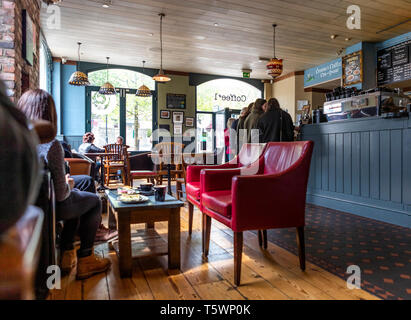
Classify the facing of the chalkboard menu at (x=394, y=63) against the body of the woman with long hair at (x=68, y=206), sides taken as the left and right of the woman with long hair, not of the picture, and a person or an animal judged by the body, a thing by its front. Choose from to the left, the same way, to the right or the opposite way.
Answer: the opposite way

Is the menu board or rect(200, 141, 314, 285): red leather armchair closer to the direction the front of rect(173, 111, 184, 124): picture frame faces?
the red leather armchair

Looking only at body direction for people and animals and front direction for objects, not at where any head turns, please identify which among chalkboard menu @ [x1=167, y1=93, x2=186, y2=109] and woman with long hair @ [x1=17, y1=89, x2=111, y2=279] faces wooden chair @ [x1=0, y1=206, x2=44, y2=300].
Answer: the chalkboard menu

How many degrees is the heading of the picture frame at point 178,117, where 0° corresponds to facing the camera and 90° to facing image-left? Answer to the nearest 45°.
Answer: approximately 0°

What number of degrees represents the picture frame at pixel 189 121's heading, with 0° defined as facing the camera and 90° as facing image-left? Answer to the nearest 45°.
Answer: approximately 0°

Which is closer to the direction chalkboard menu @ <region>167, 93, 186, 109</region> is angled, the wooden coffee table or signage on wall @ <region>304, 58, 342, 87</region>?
the wooden coffee table

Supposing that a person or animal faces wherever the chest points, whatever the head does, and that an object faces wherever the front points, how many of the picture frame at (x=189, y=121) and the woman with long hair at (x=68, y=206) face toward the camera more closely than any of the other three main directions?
1
